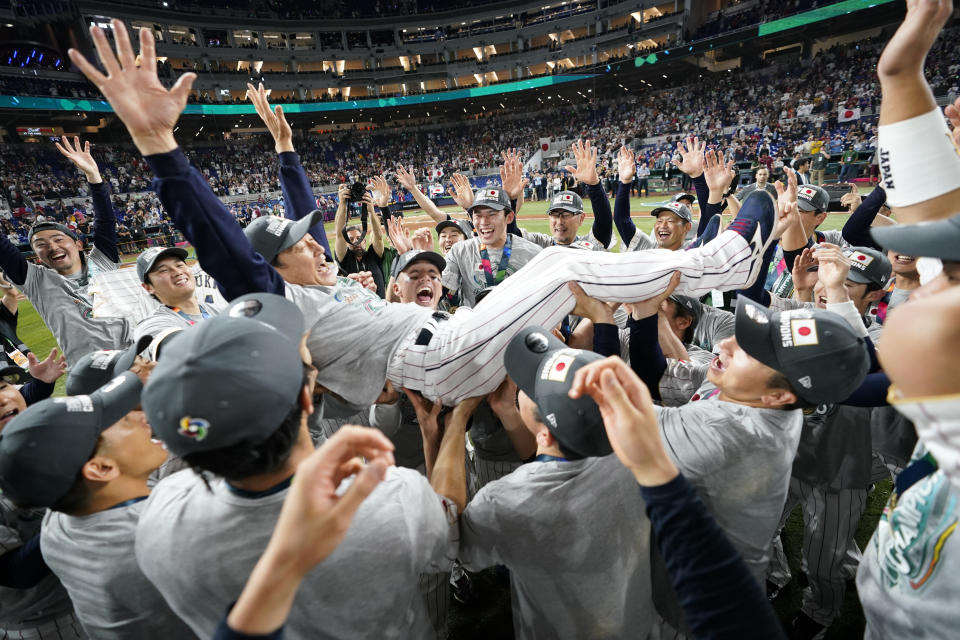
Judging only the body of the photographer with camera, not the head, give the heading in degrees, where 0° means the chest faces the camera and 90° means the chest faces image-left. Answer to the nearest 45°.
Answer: approximately 0°

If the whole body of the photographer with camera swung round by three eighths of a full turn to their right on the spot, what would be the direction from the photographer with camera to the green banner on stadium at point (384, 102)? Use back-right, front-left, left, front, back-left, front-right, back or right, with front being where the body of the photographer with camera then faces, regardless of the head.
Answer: front-right
